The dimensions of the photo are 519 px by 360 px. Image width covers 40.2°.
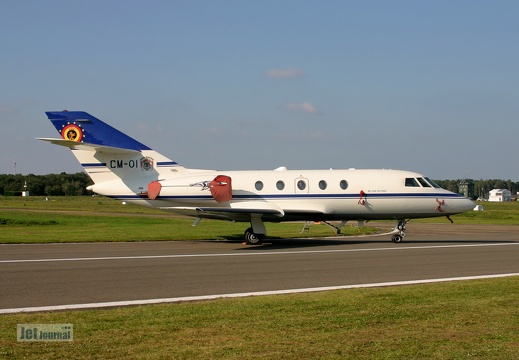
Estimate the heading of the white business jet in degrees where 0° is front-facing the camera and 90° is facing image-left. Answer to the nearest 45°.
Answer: approximately 270°
